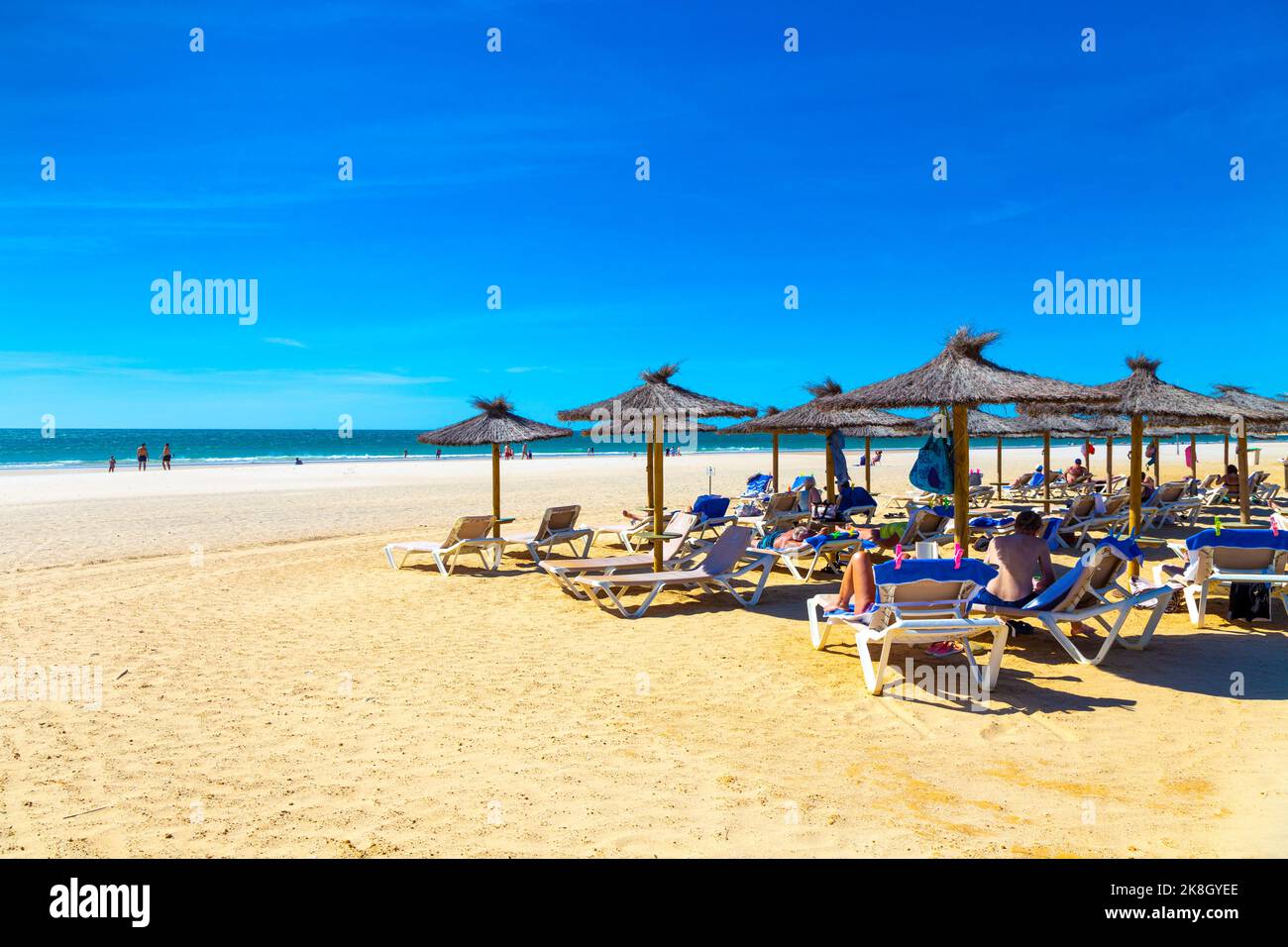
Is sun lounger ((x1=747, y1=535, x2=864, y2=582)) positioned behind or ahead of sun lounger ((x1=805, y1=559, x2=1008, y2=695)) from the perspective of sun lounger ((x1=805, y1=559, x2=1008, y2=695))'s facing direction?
ahead

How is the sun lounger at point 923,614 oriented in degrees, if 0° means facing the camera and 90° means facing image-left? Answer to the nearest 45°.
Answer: approximately 135°

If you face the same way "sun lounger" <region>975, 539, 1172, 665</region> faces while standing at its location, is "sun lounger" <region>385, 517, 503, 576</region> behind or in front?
in front

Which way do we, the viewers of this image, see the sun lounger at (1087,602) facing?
facing away from the viewer and to the left of the viewer

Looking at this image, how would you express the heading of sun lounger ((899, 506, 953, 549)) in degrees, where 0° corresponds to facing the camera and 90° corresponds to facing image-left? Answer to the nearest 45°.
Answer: approximately 135°

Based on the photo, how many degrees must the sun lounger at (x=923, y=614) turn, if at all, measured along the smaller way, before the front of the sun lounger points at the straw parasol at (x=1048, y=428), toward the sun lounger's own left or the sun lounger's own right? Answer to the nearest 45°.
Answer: approximately 45° to the sun lounger's own right

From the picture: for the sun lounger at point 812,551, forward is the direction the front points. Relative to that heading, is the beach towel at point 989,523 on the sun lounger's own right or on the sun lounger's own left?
on the sun lounger's own right

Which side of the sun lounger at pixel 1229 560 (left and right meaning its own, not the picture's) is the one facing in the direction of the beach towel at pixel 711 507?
front

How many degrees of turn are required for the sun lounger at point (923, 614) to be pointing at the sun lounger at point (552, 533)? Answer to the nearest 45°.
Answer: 0° — it already faces it

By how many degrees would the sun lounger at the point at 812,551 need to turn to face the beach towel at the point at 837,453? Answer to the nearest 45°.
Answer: approximately 90° to its right

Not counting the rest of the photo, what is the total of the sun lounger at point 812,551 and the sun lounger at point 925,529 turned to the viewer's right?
0

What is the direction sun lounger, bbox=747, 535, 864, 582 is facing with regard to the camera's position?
facing to the left of the viewer

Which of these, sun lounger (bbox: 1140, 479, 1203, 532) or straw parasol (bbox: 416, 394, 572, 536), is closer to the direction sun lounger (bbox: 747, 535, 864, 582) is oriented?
the straw parasol

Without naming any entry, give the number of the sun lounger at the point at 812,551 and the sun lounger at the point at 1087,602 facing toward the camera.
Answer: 0
